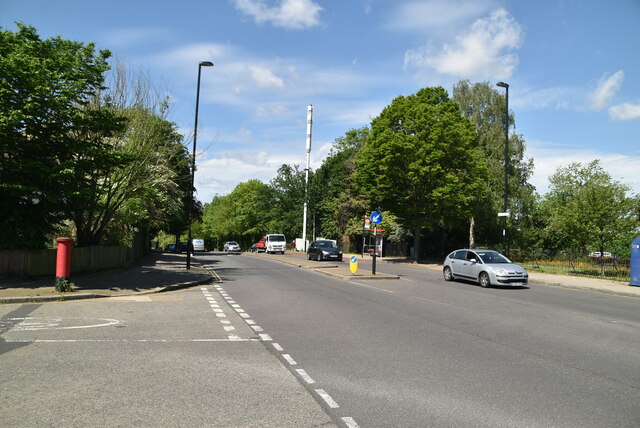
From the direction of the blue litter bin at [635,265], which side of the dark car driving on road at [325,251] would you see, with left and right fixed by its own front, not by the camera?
front

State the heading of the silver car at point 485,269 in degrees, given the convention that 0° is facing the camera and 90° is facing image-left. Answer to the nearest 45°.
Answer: approximately 315°

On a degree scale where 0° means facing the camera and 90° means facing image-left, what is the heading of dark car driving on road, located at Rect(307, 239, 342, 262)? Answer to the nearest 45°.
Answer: approximately 315°

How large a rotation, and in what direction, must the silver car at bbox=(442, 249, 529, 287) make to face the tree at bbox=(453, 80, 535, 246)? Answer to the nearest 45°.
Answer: approximately 135° to its left

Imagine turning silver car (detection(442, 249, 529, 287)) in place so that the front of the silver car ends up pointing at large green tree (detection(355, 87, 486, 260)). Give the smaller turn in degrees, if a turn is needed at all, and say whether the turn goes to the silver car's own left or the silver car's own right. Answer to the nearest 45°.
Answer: approximately 135° to the silver car's own left

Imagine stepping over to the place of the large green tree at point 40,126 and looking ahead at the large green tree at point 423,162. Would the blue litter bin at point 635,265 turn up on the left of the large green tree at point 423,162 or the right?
right

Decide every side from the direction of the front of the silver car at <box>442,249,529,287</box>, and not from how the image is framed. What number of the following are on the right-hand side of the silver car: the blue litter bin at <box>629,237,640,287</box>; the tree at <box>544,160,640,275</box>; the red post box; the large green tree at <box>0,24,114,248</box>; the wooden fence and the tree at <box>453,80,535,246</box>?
3

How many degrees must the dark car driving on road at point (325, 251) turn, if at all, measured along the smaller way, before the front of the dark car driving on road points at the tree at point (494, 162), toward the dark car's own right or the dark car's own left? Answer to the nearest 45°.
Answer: approximately 90° to the dark car's own left

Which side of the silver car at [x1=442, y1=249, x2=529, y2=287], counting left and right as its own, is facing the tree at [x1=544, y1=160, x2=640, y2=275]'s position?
left

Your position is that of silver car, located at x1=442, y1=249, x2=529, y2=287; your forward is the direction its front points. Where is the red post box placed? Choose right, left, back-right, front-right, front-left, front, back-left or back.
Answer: right
